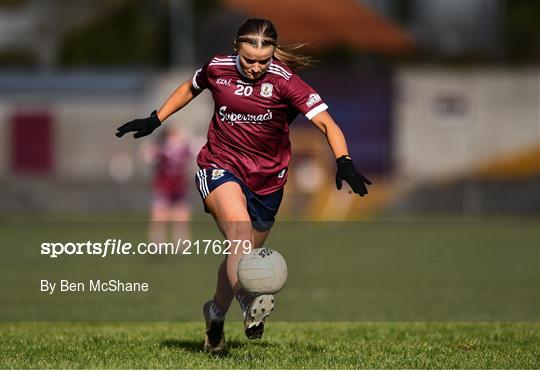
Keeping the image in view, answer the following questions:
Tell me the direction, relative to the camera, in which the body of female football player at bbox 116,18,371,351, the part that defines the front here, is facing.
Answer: toward the camera

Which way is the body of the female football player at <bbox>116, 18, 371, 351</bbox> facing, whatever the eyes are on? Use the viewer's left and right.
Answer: facing the viewer
